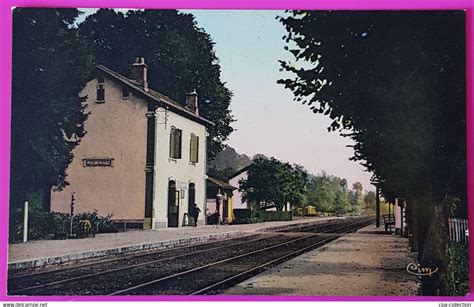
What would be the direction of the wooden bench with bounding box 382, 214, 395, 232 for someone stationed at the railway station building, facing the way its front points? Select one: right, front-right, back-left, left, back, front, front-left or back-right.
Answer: front-left

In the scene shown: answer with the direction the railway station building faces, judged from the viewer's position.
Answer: facing the viewer and to the right of the viewer
